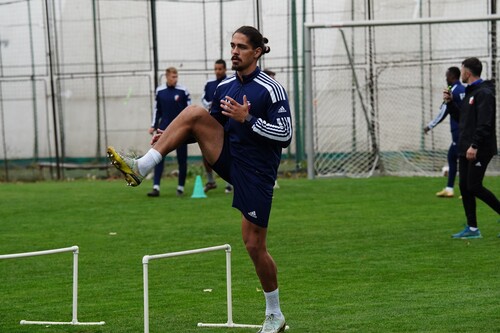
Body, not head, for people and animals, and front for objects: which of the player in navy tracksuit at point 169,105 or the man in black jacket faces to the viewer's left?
the man in black jacket

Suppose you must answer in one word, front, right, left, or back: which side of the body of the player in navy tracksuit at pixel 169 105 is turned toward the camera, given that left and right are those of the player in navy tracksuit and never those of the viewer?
front

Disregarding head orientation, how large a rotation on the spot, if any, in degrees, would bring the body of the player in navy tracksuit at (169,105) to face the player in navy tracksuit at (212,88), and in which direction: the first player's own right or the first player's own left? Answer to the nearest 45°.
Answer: approximately 90° to the first player's own left

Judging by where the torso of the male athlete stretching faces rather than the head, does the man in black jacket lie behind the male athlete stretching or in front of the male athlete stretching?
behind

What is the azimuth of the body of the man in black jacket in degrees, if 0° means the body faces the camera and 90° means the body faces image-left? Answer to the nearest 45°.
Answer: approximately 90°

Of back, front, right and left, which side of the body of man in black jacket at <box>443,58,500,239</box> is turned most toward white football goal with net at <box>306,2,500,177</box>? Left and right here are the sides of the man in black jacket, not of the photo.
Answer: right

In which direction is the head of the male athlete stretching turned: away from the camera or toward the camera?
toward the camera

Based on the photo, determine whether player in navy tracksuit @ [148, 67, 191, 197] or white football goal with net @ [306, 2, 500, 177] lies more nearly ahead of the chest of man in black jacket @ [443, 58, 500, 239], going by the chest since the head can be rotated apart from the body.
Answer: the player in navy tracksuit

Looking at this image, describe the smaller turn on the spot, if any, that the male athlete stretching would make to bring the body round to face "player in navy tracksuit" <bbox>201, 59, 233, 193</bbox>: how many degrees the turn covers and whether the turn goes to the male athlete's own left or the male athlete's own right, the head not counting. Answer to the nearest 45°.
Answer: approximately 135° to the male athlete's own right

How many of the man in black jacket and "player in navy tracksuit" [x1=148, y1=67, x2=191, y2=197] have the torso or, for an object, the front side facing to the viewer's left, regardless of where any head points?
1

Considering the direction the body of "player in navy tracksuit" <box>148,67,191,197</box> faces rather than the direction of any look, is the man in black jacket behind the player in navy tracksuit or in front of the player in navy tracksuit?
in front

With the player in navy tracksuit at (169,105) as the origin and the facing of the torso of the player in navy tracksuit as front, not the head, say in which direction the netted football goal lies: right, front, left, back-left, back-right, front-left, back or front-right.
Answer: back-left

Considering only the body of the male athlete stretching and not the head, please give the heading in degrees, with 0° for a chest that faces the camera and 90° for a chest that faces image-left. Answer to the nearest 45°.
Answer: approximately 45°

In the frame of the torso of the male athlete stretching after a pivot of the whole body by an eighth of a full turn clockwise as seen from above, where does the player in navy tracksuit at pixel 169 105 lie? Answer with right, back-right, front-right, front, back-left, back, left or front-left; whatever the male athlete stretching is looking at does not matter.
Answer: right
